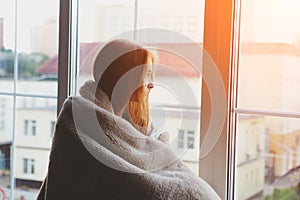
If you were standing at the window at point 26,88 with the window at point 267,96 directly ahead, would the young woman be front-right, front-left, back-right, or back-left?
front-right

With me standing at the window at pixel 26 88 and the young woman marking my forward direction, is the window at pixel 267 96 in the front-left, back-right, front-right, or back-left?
front-left

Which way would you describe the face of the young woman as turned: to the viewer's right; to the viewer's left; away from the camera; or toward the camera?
to the viewer's right

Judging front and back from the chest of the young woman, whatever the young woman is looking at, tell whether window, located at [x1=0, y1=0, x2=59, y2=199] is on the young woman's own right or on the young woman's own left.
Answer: on the young woman's own left
